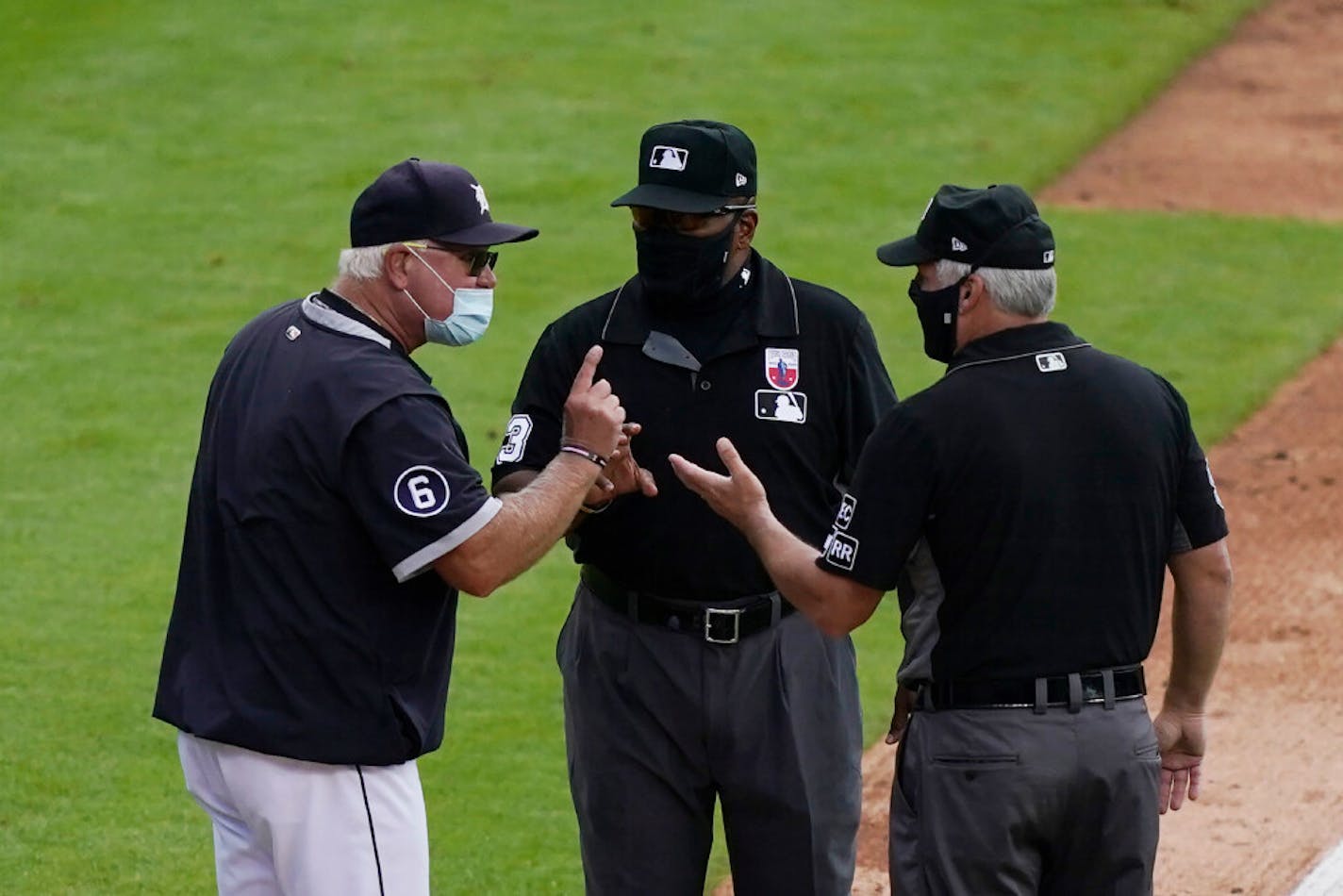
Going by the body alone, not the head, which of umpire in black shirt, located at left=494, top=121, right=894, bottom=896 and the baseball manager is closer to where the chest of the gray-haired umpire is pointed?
the umpire in black shirt

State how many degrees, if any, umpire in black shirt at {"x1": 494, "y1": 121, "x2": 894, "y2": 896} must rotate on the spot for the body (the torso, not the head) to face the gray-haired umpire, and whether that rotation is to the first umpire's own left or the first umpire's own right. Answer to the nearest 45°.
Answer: approximately 45° to the first umpire's own left

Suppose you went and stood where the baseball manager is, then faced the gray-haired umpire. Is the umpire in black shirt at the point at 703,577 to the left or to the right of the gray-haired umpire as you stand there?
left

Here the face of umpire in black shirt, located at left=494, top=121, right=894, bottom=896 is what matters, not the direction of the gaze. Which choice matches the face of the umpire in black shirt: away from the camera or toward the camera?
toward the camera

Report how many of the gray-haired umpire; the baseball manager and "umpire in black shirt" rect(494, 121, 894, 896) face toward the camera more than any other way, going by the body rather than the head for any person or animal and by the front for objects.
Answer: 1

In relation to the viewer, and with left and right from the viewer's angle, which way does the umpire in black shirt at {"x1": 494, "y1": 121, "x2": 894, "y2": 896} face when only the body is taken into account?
facing the viewer

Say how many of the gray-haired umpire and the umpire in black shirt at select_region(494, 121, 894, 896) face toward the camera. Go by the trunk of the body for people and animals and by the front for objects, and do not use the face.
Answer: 1

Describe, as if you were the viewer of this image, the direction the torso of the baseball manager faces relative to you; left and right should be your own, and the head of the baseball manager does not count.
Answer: facing away from the viewer and to the right of the viewer

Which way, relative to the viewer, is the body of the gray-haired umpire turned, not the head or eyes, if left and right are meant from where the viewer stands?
facing away from the viewer and to the left of the viewer

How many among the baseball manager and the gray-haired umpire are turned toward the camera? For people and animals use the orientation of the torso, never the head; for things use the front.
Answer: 0

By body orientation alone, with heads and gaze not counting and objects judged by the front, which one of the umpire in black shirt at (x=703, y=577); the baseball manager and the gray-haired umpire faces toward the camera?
the umpire in black shirt

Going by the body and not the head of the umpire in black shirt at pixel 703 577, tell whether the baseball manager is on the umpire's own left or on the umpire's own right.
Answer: on the umpire's own right
